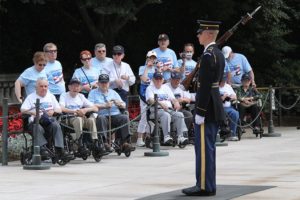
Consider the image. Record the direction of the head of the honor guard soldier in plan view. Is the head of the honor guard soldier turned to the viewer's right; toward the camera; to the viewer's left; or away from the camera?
to the viewer's left

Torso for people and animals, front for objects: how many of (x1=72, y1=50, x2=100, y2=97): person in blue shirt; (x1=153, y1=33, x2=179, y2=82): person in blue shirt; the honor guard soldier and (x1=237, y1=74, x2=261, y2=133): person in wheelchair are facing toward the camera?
3

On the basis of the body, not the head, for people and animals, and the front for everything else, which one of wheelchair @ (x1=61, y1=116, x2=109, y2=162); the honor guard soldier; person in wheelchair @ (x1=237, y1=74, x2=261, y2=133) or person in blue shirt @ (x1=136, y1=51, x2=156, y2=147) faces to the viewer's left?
the honor guard soldier

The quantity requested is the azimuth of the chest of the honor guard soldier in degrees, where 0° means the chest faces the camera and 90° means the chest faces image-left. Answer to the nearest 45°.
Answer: approximately 90°

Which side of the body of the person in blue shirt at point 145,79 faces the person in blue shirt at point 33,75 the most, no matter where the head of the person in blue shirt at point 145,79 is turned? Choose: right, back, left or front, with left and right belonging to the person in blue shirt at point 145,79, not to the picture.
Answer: right
